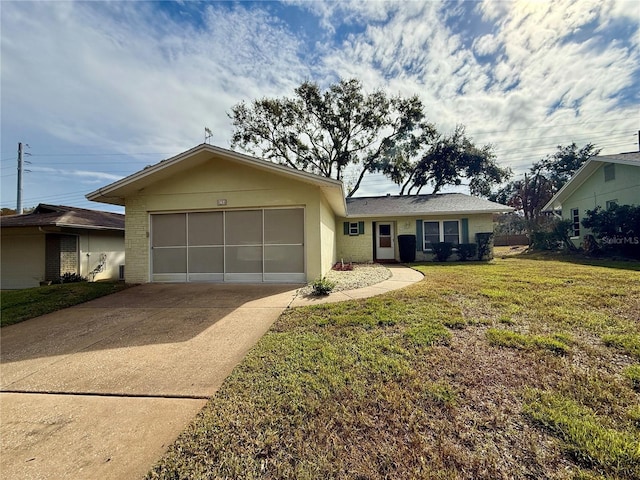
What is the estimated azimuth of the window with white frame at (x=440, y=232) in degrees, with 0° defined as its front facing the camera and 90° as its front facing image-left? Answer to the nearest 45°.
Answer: approximately 0°

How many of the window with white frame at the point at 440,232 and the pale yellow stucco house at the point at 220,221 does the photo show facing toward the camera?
2

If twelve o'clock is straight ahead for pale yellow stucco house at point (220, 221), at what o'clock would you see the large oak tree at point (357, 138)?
The large oak tree is roughly at 7 o'clock from the pale yellow stucco house.

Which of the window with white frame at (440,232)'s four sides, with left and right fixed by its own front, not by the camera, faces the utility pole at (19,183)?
right

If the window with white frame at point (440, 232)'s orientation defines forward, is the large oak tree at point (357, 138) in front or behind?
behind

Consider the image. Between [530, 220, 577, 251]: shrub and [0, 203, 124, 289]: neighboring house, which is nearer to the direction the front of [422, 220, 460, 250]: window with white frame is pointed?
the neighboring house

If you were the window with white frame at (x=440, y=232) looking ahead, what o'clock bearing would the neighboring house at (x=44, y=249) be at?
The neighboring house is roughly at 2 o'clock from the window with white frame.

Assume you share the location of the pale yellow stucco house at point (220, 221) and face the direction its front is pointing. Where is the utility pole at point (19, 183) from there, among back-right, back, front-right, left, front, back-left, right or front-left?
back-right

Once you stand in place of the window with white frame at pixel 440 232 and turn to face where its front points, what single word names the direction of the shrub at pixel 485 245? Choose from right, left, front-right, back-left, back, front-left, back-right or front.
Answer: left

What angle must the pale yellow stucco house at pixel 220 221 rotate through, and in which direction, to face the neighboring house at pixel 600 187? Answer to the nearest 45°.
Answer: approximately 90° to its left

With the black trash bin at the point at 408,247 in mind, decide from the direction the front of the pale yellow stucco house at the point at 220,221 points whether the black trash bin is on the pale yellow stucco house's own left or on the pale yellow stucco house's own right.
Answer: on the pale yellow stucco house's own left
